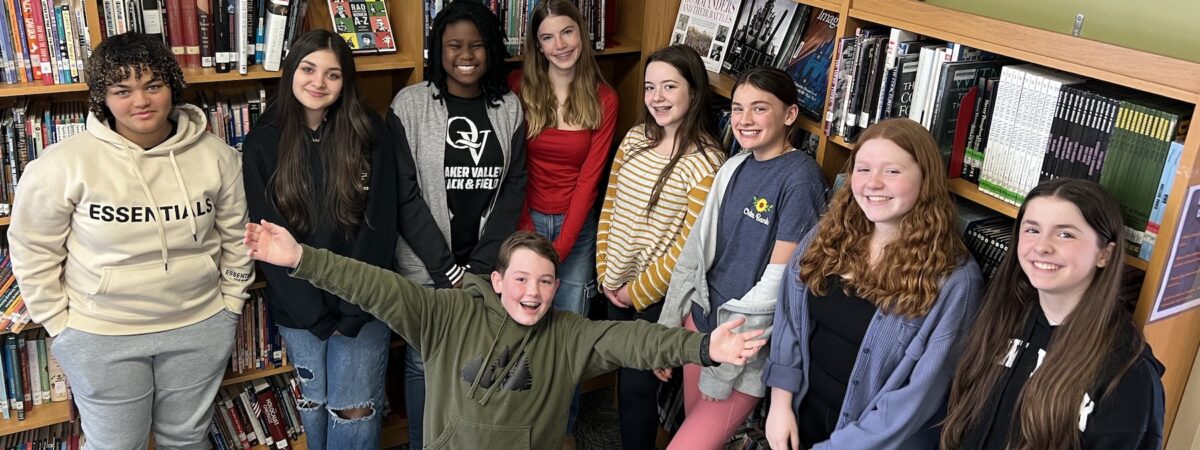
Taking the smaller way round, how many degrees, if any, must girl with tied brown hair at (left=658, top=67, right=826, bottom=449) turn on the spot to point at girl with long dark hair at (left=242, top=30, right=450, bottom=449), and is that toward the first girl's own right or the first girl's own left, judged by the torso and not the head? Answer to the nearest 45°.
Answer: approximately 45° to the first girl's own right

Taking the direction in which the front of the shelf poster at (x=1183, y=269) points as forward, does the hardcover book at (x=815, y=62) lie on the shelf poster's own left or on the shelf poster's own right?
on the shelf poster's own right

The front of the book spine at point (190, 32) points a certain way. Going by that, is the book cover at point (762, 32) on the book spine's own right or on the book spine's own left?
on the book spine's own left
